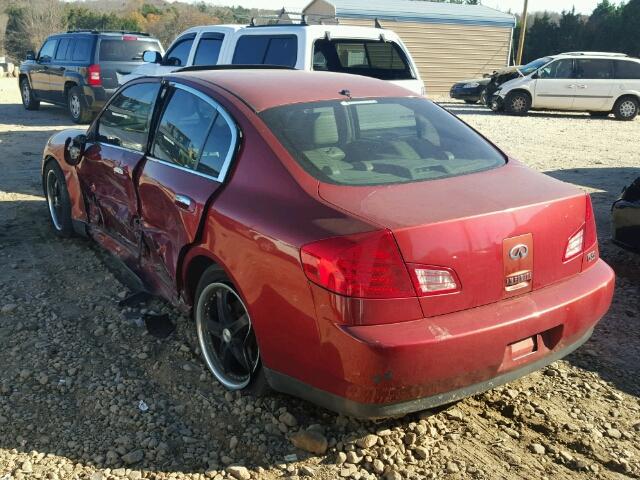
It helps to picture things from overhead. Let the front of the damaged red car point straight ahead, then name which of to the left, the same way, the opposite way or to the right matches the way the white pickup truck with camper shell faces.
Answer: the same way

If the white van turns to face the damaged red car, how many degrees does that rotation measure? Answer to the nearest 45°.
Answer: approximately 90° to its left

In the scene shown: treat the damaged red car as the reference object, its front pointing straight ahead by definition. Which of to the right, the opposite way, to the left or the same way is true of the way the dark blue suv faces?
the same way

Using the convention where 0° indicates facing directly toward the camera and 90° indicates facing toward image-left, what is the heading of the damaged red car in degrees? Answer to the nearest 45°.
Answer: approximately 135°

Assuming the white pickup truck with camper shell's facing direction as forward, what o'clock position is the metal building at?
The metal building is roughly at 2 o'clock from the white pickup truck with camper shell.

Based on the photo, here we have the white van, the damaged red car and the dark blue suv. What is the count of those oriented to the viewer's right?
0

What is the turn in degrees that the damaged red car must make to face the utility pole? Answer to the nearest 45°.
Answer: approximately 45° to its right

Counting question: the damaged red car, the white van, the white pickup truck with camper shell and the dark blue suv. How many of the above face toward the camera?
0

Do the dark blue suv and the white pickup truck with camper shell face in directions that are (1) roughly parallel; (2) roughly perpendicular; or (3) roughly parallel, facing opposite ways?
roughly parallel

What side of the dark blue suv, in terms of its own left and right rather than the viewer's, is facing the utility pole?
right

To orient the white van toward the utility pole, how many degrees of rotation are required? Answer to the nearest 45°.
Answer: approximately 90° to its right

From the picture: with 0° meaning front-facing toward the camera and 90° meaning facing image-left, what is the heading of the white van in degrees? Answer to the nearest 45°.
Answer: approximately 90°

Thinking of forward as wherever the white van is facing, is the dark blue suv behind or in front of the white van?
in front

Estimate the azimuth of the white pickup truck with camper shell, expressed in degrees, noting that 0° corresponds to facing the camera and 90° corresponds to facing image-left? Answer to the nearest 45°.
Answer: approximately 135°

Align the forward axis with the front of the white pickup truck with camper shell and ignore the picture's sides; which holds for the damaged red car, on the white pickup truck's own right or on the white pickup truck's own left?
on the white pickup truck's own left

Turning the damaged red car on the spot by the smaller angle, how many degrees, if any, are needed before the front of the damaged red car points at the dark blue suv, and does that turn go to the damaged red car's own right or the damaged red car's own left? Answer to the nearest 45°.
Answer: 0° — it already faces it

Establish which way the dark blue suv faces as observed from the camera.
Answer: facing away from the viewer and to the left of the viewer
